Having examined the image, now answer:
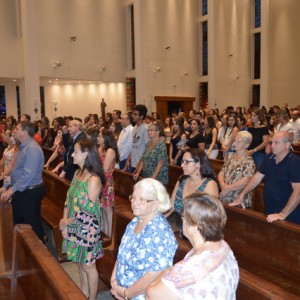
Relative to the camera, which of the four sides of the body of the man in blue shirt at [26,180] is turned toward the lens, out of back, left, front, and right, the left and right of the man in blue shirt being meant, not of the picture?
left

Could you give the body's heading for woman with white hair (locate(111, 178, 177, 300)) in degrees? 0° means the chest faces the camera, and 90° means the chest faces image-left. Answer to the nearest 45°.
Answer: approximately 45°

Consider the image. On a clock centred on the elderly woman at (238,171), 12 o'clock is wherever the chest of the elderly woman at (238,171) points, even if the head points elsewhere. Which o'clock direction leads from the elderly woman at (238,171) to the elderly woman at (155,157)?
the elderly woman at (155,157) is roughly at 3 o'clock from the elderly woman at (238,171).

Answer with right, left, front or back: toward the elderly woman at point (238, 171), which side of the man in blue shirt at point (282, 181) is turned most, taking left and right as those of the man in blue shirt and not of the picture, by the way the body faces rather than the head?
right

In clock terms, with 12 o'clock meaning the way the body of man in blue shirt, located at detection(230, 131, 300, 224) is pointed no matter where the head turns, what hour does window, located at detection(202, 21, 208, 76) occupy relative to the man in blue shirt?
The window is roughly at 4 o'clock from the man in blue shirt.

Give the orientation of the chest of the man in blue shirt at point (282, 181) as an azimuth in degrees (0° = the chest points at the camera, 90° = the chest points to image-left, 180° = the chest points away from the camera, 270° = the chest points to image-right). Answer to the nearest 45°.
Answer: approximately 45°
